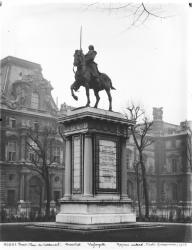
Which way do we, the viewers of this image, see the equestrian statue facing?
facing the viewer and to the left of the viewer
